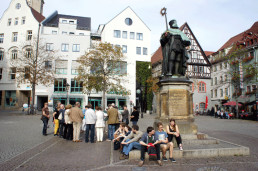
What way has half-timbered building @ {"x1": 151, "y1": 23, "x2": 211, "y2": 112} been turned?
toward the camera

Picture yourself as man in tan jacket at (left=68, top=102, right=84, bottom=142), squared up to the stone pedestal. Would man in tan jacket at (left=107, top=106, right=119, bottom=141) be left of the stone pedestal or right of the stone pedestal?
left

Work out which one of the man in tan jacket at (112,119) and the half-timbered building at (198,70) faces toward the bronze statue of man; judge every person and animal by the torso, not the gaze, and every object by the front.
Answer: the half-timbered building

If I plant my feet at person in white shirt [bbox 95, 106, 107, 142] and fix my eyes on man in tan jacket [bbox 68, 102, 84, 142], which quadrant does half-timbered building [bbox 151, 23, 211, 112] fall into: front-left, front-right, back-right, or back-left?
back-right

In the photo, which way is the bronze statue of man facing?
toward the camera

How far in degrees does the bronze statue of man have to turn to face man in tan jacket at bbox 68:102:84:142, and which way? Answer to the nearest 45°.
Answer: approximately 90° to its right

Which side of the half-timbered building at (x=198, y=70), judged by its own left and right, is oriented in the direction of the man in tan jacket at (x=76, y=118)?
front

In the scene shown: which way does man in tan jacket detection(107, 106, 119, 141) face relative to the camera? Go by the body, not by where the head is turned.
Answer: away from the camera

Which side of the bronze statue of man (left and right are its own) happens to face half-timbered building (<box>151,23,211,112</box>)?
back

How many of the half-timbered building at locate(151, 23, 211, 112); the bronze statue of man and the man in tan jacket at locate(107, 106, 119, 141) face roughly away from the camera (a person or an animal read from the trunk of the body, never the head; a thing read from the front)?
1

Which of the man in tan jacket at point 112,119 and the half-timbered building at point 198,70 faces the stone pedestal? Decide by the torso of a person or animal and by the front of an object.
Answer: the half-timbered building

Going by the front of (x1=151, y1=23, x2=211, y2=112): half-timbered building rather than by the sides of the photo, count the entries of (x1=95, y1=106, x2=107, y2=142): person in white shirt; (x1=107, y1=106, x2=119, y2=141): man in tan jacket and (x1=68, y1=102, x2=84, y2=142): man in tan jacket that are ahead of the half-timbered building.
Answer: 3

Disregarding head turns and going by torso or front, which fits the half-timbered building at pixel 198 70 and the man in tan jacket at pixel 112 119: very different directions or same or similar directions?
very different directions
